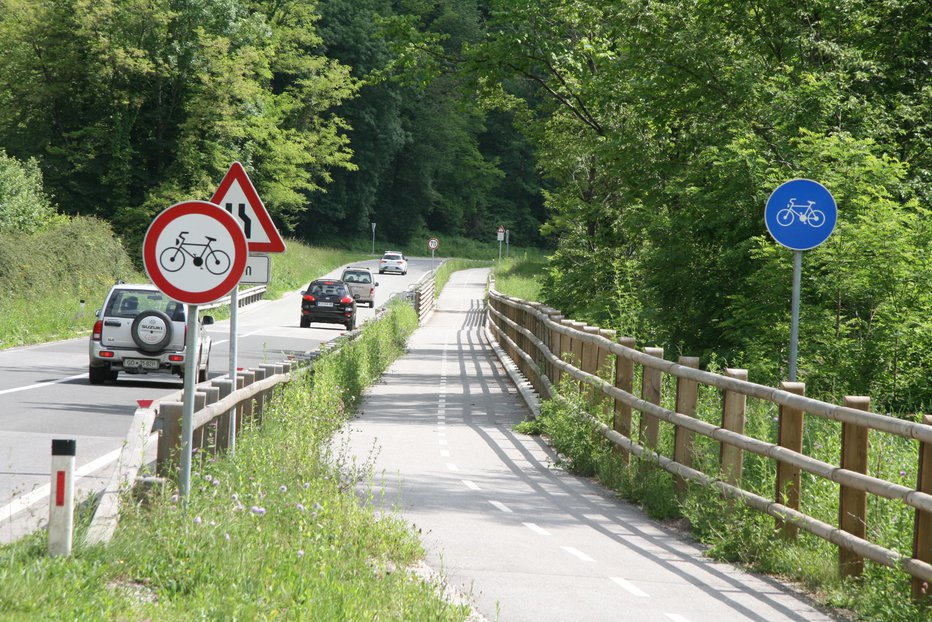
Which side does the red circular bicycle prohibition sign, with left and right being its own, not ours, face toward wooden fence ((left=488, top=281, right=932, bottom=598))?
left

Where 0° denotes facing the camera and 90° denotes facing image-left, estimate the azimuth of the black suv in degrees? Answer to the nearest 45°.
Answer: approximately 180°

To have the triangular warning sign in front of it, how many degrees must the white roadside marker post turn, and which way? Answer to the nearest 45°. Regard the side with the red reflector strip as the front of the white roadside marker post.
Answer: approximately 180°

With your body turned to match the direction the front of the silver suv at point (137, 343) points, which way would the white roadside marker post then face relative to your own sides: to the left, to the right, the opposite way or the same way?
the opposite way

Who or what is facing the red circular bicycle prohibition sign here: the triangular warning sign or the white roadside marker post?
the triangular warning sign

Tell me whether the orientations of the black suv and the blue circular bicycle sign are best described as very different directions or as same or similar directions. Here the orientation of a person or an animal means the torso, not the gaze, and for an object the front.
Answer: very different directions

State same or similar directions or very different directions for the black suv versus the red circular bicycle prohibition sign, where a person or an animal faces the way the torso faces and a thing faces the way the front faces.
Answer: very different directions

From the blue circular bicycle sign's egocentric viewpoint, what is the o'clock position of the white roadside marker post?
The white roadside marker post is roughly at 1 o'clock from the blue circular bicycle sign.

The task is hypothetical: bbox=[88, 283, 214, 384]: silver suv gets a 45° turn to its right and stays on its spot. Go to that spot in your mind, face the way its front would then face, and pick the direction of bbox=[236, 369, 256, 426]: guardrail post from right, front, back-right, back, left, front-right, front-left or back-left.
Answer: back-right

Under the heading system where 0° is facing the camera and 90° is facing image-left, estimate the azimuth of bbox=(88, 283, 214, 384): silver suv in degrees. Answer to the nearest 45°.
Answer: approximately 180°

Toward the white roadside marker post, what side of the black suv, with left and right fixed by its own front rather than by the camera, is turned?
back

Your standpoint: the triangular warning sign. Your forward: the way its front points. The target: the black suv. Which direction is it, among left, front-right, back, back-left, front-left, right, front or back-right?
back

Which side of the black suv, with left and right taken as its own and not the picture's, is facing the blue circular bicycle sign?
back
